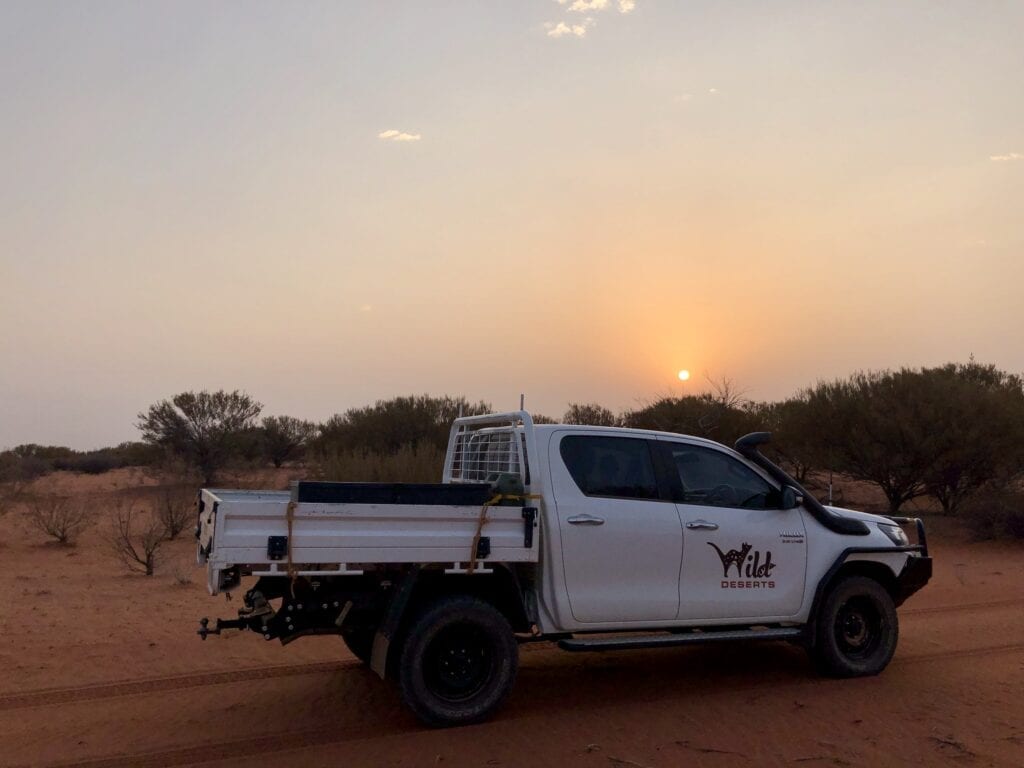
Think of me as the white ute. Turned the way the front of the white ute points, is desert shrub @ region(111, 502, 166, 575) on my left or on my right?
on my left

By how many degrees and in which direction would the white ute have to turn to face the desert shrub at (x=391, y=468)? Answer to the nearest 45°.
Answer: approximately 45° to its left

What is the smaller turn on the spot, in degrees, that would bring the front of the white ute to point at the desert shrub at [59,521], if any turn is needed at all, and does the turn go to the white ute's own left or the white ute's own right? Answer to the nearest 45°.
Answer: approximately 90° to the white ute's own left

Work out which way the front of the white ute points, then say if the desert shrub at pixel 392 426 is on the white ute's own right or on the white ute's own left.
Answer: on the white ute's own left

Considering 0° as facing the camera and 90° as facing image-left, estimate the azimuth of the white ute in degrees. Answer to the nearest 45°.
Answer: approximately 225°

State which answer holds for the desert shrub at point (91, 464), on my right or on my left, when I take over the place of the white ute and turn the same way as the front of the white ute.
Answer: on my left

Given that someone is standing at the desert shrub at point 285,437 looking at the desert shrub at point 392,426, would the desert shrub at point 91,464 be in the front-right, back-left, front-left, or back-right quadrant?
back-right
